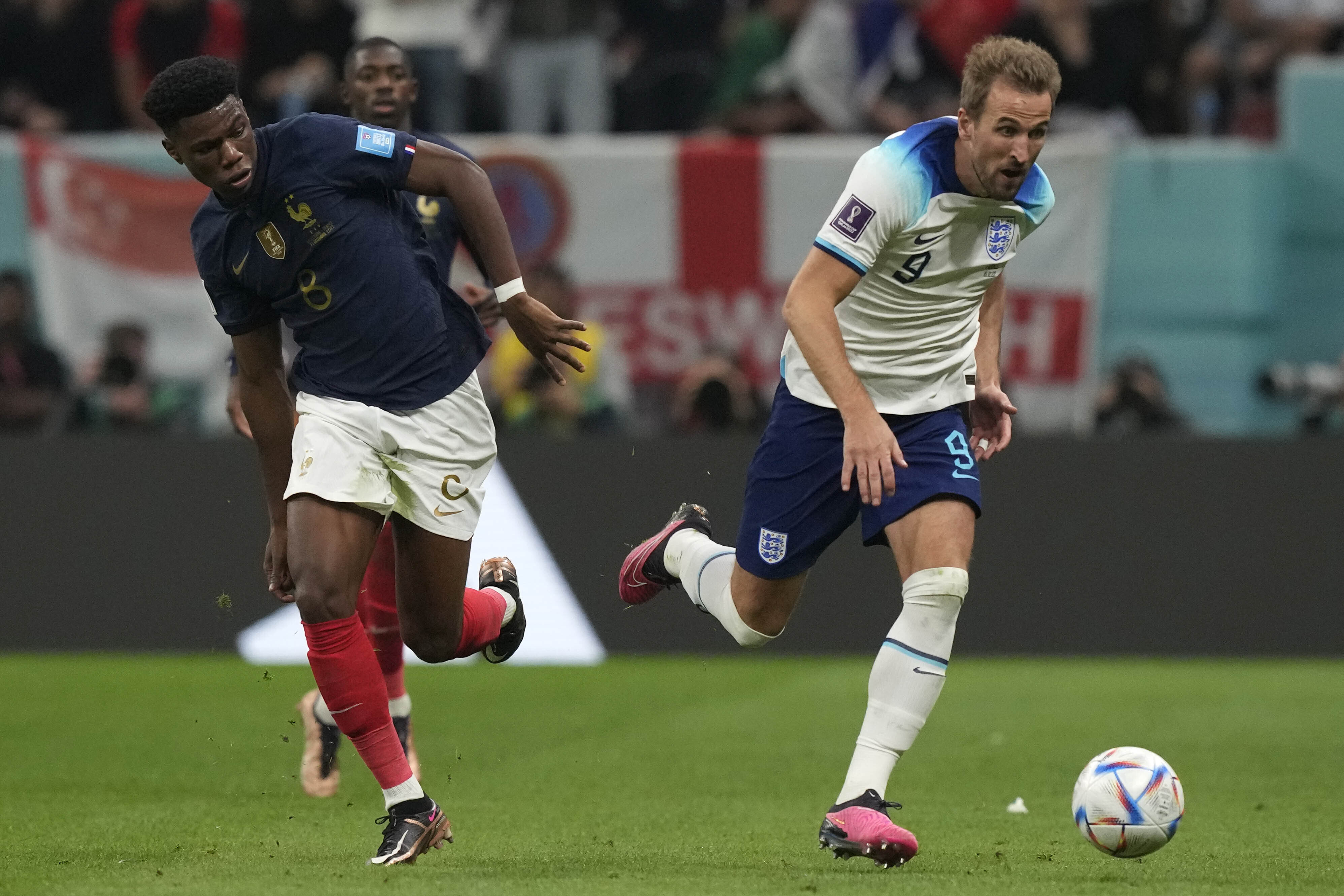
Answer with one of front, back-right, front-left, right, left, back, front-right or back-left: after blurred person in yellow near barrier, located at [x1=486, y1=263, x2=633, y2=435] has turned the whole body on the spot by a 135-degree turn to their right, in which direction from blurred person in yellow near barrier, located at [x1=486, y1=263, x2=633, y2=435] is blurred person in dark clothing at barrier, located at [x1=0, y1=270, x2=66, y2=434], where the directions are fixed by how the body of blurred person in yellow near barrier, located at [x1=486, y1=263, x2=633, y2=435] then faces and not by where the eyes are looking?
front-left

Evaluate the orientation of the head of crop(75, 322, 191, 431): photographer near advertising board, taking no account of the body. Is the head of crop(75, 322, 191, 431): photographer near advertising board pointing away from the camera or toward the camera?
toward the camera

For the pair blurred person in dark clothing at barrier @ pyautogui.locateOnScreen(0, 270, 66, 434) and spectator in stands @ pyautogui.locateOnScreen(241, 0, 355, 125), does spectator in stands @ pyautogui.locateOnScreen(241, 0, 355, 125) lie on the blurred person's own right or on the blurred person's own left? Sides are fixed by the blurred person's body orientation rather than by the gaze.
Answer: on the blurred person's own left

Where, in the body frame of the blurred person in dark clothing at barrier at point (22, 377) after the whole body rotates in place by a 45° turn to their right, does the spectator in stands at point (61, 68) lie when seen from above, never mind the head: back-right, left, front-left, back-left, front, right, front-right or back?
back-right

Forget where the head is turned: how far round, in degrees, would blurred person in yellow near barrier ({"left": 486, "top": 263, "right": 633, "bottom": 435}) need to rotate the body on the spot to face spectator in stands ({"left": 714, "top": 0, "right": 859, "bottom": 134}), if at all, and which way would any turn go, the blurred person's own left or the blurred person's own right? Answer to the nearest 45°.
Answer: approximately 135° to the blurred person's own left

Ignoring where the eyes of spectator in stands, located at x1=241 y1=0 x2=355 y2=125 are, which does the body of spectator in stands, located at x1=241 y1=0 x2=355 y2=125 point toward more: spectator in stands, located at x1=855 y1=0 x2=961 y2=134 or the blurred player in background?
the blurred player in background

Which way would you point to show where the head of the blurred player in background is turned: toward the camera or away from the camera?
toward the camera

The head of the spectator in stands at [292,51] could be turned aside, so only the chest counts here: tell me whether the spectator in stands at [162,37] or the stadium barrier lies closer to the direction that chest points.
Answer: the stadium barrier

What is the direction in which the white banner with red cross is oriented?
toward the camera

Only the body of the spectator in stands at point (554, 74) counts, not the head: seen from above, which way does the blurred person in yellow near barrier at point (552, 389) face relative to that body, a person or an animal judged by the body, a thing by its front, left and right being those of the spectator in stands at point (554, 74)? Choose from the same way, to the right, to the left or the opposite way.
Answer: the same way

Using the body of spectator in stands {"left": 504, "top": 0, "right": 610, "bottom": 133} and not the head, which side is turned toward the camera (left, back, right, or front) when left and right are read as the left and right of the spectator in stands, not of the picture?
front

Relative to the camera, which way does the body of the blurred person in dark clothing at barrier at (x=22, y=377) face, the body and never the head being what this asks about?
toward the camera

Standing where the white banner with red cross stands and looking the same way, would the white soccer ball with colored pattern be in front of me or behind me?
in front

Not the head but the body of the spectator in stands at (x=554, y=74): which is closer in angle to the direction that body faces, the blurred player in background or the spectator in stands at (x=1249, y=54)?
the blurred player in background

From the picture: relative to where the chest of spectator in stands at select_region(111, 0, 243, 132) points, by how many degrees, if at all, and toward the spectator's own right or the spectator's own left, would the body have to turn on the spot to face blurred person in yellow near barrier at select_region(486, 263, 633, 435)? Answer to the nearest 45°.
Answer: approximately 45° to the spectator's own left

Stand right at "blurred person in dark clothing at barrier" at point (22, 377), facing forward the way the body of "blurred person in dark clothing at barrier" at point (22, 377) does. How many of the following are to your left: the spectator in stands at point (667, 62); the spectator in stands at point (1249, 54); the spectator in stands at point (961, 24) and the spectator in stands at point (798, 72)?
4

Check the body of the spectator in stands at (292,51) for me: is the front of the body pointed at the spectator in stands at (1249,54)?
no

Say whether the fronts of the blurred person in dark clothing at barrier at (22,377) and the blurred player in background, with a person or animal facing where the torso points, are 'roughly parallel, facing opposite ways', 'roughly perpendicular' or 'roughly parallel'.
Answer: roughly parallel

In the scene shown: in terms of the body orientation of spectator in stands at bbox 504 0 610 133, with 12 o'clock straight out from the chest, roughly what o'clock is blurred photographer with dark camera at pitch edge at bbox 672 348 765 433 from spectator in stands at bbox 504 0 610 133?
blurred photographer with dark camera at pitch edge at bbox 672 348 765 433 is roughly at 11 o'clock from spectator in stands at bbox 504 0 610 133.
